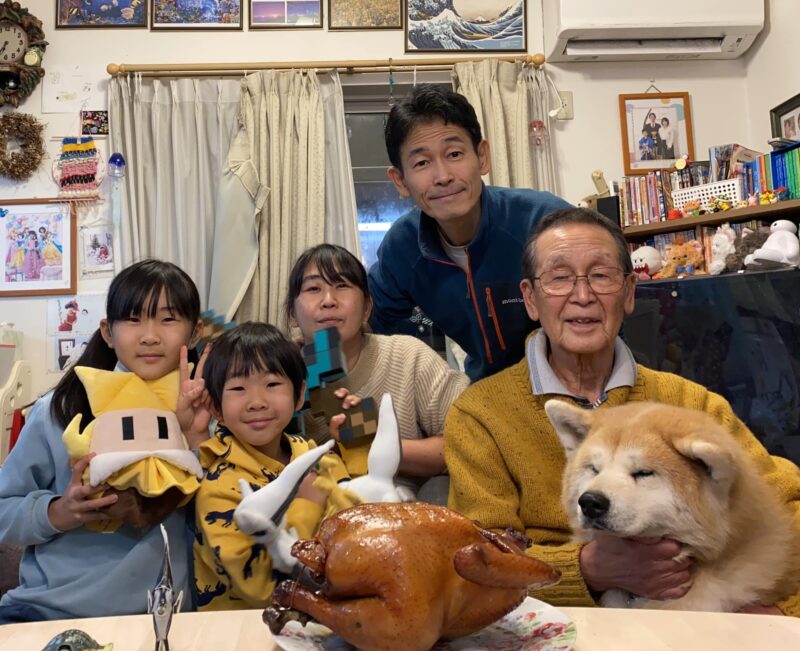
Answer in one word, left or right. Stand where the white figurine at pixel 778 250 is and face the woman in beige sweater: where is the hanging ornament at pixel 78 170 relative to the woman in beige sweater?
right

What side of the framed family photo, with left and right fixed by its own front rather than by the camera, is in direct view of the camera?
front

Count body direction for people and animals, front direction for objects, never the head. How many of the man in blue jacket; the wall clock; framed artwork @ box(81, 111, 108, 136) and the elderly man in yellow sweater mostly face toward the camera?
4

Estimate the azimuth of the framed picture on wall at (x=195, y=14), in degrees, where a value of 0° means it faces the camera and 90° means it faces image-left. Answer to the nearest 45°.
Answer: approximately 0°

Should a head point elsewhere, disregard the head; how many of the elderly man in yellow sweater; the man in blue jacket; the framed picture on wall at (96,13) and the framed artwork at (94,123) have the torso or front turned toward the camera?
4

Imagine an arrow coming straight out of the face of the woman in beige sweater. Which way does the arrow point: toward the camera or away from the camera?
toward the camera

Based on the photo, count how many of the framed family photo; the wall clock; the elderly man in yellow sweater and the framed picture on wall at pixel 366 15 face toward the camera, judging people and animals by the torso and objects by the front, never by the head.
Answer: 4

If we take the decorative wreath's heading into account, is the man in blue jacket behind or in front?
in front

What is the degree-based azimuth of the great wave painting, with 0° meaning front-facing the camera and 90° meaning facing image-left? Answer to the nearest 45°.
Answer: approximately 0°

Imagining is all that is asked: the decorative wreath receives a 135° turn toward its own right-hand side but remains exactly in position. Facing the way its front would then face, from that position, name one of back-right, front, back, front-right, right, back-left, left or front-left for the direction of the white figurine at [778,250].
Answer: back

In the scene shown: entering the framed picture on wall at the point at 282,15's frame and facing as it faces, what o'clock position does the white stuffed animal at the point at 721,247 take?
The white stuffed animal is roughly at 10 o'clock from the framed picture on wall.

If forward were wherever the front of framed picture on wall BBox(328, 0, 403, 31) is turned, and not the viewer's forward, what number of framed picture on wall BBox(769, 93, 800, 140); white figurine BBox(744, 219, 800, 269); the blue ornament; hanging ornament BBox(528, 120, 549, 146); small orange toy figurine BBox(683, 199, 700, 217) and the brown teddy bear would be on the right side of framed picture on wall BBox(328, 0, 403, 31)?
1

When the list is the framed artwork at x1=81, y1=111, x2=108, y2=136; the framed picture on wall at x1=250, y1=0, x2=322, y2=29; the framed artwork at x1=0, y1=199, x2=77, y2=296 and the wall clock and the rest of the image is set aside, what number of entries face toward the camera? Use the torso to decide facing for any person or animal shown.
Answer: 4

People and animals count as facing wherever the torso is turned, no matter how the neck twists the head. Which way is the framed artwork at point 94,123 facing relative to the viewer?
toward the camera

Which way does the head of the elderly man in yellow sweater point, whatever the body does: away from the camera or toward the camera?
toward the camera

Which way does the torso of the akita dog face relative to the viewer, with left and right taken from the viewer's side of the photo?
facing the viewer and to the left of the viewer

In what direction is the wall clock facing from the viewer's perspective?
toward the camera
